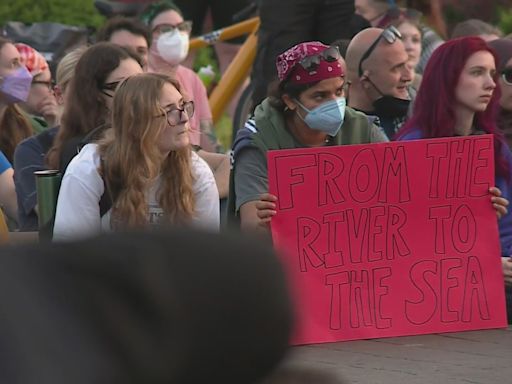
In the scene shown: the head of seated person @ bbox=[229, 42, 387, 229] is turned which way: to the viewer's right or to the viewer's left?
to the viewer's right

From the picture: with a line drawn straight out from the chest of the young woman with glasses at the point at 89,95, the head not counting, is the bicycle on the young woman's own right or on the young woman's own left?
on the young woman's own left

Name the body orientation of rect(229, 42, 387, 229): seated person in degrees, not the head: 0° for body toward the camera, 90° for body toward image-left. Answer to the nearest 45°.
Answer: approximately 315°

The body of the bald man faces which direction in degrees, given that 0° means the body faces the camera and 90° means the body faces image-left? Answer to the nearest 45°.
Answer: approximately 315°

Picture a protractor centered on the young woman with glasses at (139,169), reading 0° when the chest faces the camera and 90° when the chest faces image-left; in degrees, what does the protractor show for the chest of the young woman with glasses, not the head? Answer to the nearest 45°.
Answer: approximately 315°

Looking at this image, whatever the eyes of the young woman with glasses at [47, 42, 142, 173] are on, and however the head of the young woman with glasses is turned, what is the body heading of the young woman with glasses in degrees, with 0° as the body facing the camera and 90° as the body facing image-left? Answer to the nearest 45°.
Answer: approximately 315°

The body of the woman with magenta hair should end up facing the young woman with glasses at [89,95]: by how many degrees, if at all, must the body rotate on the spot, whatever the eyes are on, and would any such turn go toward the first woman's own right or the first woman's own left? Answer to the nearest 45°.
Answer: approximately 135° to the first woman's own right

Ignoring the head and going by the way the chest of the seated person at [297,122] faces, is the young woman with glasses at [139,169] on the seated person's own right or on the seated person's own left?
on the seated person's own right

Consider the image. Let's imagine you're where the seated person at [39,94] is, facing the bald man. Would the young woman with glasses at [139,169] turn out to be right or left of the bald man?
right
